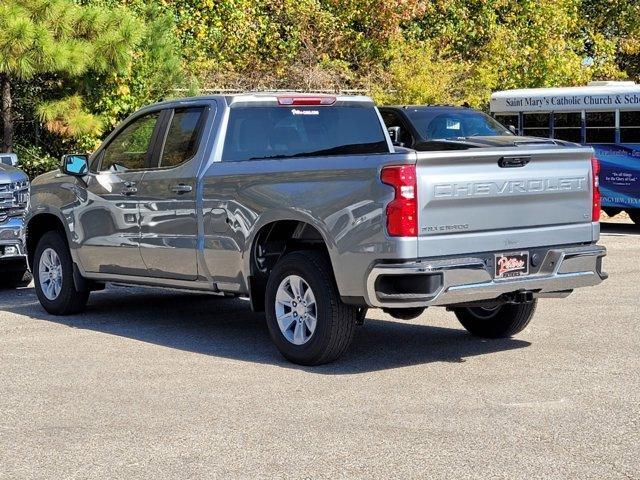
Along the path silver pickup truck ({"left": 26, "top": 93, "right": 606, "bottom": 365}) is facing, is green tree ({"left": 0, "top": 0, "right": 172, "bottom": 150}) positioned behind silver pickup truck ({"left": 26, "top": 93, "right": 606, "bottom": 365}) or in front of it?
in front

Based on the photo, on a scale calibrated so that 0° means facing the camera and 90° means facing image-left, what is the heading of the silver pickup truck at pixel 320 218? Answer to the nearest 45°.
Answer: approximately 135°
